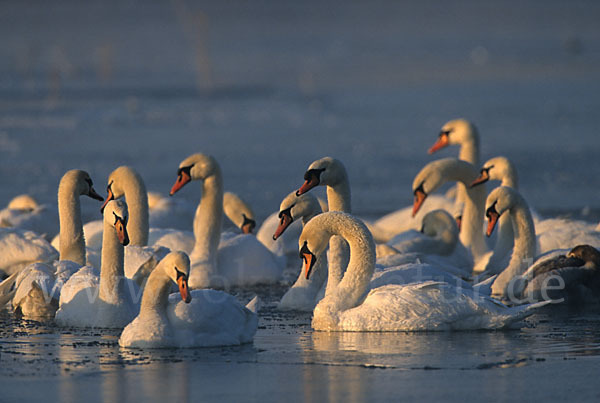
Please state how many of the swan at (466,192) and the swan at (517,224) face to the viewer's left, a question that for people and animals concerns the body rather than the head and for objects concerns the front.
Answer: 2

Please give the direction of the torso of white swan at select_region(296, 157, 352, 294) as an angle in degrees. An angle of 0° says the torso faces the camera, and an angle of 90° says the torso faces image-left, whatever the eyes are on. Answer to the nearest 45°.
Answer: approximately 90°

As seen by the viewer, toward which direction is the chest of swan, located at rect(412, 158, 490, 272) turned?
to the viewer's left

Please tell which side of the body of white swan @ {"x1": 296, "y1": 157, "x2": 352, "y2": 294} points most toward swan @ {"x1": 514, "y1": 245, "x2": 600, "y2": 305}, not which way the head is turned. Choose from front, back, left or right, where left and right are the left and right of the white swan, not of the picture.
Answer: back

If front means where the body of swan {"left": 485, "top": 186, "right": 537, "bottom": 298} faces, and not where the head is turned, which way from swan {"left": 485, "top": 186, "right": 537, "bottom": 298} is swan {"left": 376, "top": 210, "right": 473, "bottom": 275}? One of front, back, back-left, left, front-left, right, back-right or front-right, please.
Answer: front-right

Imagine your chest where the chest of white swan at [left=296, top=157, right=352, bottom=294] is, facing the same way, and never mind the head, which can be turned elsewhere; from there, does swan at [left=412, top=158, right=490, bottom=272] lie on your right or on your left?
on your right

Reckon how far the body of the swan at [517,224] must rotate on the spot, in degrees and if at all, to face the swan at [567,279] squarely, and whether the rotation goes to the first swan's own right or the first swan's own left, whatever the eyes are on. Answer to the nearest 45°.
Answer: approximately 135° to the first swan's own left

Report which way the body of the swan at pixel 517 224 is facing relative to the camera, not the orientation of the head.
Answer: to the viewer's left
